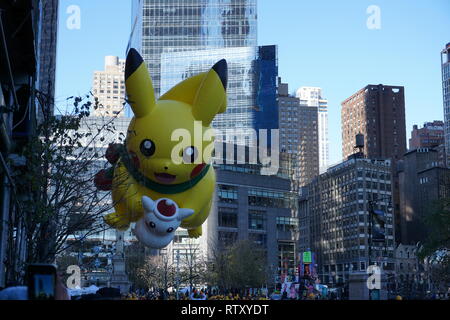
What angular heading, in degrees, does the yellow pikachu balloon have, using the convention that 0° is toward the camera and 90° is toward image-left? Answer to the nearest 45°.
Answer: approximately 0°
